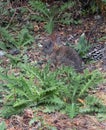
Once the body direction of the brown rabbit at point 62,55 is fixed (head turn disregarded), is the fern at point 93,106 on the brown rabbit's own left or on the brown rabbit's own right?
on the brown rabbit's own left

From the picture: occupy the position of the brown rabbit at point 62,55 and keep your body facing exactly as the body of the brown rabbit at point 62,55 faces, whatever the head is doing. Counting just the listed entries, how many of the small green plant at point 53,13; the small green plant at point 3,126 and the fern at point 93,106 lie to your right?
1

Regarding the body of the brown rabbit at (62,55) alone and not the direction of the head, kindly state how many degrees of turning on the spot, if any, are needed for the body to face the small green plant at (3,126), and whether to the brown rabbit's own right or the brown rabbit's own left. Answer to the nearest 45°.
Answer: approximately 45° to the brown rabbit's own left

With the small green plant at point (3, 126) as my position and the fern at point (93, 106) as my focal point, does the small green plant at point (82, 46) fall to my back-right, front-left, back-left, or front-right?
front-left

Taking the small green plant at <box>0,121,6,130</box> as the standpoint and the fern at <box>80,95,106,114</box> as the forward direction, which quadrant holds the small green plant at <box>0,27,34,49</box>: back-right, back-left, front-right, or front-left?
front-left

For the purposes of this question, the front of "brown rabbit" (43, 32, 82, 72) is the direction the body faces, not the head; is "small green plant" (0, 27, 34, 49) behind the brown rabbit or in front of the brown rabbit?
in front

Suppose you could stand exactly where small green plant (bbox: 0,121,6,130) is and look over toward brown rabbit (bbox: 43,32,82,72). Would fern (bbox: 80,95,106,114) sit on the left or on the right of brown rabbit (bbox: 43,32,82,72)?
right

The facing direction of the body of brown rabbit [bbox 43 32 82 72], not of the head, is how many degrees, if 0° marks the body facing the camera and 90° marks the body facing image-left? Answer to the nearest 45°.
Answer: approximately 90°

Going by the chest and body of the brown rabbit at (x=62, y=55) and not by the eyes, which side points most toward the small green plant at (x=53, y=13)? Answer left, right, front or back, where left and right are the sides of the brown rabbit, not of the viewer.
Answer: right

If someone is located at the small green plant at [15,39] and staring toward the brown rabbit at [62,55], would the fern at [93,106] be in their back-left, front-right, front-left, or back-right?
front-right

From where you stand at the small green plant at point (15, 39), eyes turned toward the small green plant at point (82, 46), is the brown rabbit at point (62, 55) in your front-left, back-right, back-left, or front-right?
front-right
